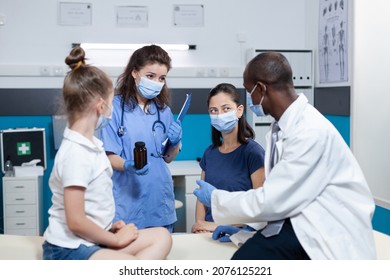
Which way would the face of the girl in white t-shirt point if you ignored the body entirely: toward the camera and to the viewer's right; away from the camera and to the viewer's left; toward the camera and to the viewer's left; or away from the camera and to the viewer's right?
away from the camera and to the viewer's right

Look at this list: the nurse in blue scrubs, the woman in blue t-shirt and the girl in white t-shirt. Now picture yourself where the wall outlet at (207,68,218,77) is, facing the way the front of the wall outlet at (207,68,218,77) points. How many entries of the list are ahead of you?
3

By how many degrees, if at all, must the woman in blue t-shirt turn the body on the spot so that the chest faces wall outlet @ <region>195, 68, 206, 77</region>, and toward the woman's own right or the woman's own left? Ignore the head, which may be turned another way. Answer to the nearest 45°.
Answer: approximately 135° to the woman's own right

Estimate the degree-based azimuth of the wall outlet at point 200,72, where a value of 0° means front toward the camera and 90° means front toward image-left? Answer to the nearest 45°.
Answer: approximately 0°

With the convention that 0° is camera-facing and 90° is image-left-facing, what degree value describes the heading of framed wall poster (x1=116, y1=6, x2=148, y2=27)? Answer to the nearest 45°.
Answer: approximately 0°

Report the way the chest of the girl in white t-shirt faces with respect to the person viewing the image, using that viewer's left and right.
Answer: facing to the right of the viewer
